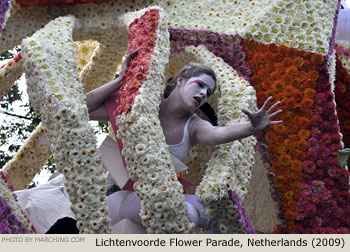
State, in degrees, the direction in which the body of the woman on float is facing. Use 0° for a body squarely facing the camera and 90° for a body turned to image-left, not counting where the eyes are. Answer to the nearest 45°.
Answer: approximately 0°
